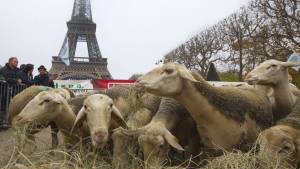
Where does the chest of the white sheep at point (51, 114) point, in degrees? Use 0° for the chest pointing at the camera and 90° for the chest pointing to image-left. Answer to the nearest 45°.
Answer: approximately 90°

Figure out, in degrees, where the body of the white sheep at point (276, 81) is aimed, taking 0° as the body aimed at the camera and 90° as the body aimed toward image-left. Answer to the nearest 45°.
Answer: approximately 90°

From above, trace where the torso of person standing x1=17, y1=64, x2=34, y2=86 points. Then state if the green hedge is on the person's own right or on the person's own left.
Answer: on the person's own left

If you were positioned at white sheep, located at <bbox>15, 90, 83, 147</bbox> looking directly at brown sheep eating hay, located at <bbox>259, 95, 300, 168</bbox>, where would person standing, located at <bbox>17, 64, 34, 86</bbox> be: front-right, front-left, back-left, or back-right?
back-left

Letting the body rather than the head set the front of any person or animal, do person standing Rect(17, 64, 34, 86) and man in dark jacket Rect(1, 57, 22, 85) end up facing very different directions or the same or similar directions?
same or similar directions

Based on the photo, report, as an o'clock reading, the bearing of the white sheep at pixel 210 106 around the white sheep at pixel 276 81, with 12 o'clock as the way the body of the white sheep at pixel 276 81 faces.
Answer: the white sheep at pixel 210 106 is roughly at 10 o'clock from the white sheep at pixel 276 81.

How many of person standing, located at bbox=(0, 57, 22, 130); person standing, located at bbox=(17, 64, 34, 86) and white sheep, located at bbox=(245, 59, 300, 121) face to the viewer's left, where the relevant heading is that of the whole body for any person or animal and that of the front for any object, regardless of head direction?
1
